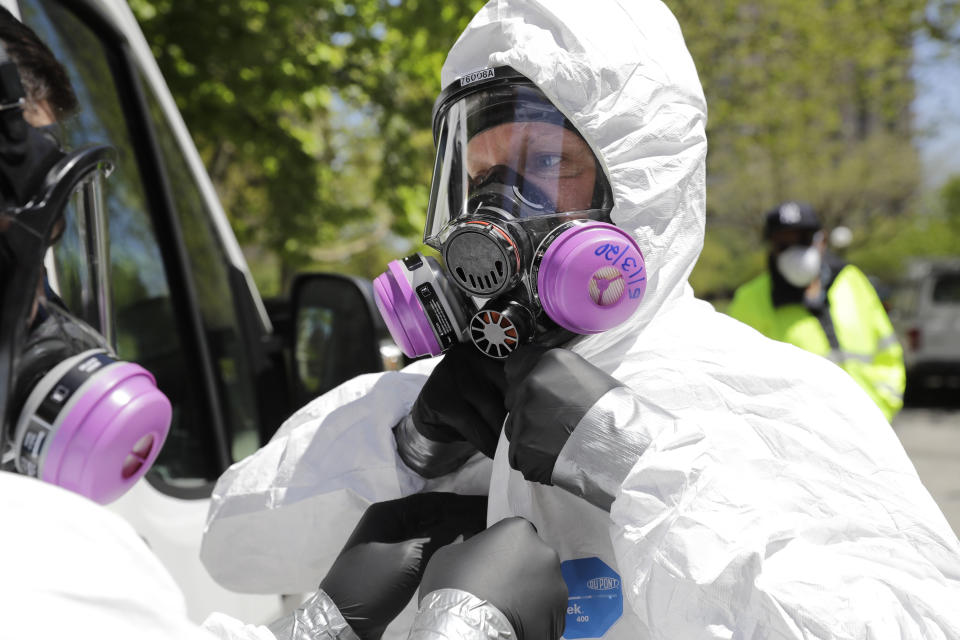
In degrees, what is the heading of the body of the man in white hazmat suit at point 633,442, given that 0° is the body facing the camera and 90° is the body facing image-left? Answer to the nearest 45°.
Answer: approximately 45°

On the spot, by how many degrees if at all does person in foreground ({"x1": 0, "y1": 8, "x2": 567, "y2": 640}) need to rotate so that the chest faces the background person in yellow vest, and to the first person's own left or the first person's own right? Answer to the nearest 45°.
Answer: approximately 45° to the first person's own left

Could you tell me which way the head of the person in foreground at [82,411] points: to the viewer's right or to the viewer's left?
to the viewer's right

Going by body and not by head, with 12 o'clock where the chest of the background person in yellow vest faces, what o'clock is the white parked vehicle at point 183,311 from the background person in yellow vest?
The white parked vehicle is roughly at 1 o'clock from the background person in yellow vest.

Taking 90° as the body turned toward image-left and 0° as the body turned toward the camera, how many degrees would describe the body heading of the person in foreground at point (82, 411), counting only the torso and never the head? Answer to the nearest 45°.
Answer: approximately 270°
